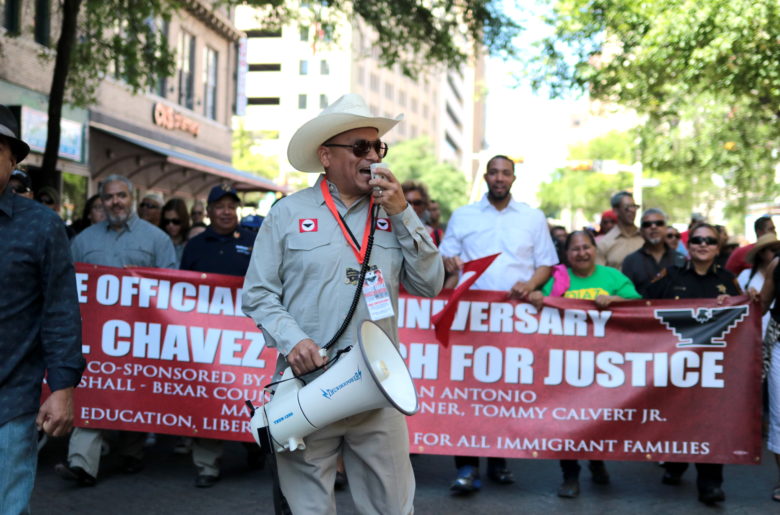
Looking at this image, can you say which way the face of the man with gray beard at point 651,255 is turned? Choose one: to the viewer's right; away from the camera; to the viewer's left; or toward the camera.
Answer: toward the camera

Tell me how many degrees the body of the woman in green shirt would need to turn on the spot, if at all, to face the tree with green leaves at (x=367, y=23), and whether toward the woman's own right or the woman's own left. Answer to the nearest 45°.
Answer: approximately 135° to the woman's own right

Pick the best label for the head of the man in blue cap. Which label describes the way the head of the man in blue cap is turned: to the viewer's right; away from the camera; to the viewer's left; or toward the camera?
toward the camera

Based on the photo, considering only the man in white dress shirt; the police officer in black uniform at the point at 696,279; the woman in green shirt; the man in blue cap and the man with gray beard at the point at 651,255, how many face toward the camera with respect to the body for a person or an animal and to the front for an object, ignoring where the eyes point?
5

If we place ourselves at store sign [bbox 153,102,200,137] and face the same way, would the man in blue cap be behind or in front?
in front

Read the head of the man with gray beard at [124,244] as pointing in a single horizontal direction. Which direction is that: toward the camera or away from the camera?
toward the camera

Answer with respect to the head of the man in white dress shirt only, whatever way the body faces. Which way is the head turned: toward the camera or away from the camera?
toward the camera

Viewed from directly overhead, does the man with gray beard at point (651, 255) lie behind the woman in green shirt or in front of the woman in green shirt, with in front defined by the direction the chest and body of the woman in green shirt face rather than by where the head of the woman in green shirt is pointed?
behind

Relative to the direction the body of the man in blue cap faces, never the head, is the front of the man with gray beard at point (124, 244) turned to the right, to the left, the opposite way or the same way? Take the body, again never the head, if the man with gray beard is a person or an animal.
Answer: the same way

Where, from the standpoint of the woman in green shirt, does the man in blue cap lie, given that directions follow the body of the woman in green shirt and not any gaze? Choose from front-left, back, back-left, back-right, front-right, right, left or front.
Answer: right

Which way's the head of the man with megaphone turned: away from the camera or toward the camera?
toward the camera

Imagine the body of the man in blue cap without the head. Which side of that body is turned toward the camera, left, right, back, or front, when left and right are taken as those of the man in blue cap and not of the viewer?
front

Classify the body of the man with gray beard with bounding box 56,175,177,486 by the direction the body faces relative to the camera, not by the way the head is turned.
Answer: toward the camera

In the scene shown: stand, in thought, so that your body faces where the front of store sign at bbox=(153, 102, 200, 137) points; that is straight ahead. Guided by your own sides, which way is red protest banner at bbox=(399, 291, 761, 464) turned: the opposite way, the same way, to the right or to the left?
to the right

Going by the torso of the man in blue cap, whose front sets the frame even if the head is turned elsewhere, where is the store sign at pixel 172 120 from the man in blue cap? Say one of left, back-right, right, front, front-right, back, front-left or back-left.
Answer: back

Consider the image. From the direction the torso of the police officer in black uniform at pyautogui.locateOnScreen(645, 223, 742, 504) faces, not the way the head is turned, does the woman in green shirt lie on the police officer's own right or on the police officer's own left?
on the police officer's own right

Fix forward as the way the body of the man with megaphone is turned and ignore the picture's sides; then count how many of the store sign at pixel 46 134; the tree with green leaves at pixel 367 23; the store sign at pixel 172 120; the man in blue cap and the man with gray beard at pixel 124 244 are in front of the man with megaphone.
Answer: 0

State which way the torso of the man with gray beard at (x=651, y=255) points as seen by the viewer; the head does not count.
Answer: toward the camera

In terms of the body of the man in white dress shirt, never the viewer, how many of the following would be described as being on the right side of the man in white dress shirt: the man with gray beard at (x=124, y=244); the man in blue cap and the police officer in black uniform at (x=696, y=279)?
2

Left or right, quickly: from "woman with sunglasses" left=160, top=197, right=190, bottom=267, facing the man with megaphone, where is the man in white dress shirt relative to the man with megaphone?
left

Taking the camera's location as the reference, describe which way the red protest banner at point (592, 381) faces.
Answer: facing the viewer

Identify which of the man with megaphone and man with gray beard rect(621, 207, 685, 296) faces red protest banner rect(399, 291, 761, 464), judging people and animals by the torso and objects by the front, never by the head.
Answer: the man with gray beard
